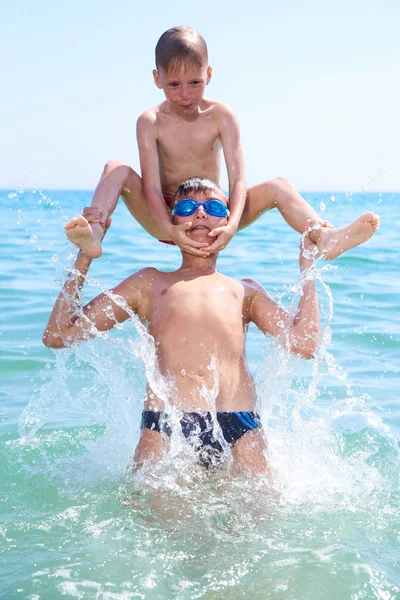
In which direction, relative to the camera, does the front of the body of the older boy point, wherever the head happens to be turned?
toward the camera

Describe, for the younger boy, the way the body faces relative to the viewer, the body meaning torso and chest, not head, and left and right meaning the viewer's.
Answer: facing the viewer
